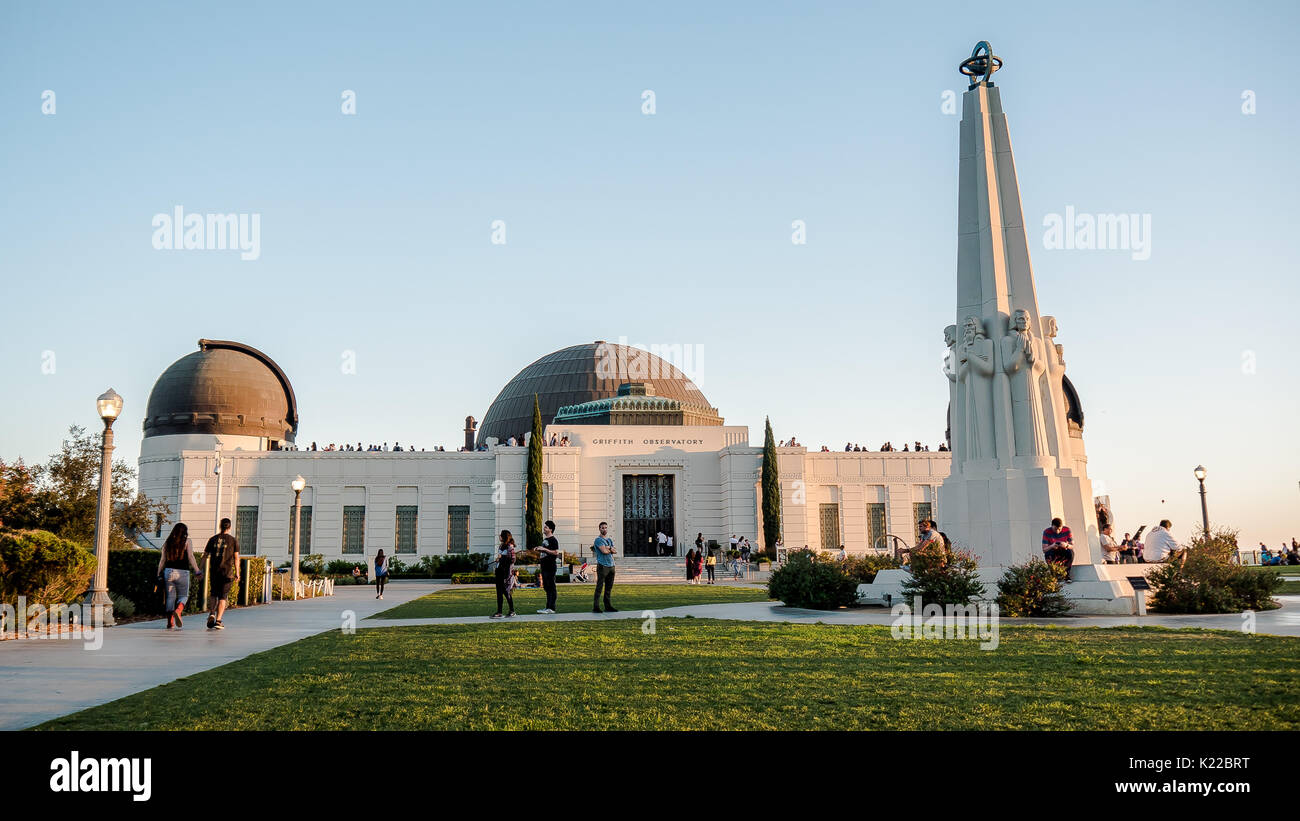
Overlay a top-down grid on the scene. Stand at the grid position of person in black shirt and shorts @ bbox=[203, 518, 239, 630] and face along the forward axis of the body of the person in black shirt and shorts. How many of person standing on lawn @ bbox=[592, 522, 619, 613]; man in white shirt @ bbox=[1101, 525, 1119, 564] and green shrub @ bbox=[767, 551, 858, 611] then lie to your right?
3

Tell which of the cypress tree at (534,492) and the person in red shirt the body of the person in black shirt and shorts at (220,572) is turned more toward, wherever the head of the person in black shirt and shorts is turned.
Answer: the cypress tree

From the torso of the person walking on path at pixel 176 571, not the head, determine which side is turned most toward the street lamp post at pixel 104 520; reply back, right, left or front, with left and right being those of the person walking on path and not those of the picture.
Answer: left

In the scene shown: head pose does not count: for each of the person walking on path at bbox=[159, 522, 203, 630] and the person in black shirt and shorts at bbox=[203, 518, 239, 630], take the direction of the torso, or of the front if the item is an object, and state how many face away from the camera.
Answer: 2

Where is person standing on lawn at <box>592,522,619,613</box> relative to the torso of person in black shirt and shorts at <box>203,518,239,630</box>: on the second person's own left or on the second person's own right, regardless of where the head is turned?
on the second person's own right

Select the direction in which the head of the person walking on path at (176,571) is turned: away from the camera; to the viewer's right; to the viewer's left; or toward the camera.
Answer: away from the camera

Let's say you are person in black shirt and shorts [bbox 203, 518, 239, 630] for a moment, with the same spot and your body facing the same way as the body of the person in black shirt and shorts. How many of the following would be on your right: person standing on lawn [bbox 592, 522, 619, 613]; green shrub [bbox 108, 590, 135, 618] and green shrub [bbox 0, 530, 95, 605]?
1

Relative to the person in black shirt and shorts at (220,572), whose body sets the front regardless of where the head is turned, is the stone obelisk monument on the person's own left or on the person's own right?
on the person's own right

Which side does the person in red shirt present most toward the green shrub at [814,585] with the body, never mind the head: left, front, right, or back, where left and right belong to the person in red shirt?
right

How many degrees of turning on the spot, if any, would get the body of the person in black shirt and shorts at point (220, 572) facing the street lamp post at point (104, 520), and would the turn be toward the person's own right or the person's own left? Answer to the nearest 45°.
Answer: approximately 90° to the person's own left

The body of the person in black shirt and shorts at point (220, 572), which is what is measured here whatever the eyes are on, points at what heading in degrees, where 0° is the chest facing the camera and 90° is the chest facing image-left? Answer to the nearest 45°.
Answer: approximately 180°

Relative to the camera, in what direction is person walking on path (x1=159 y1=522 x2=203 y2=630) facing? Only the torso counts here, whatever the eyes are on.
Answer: away from the camera
